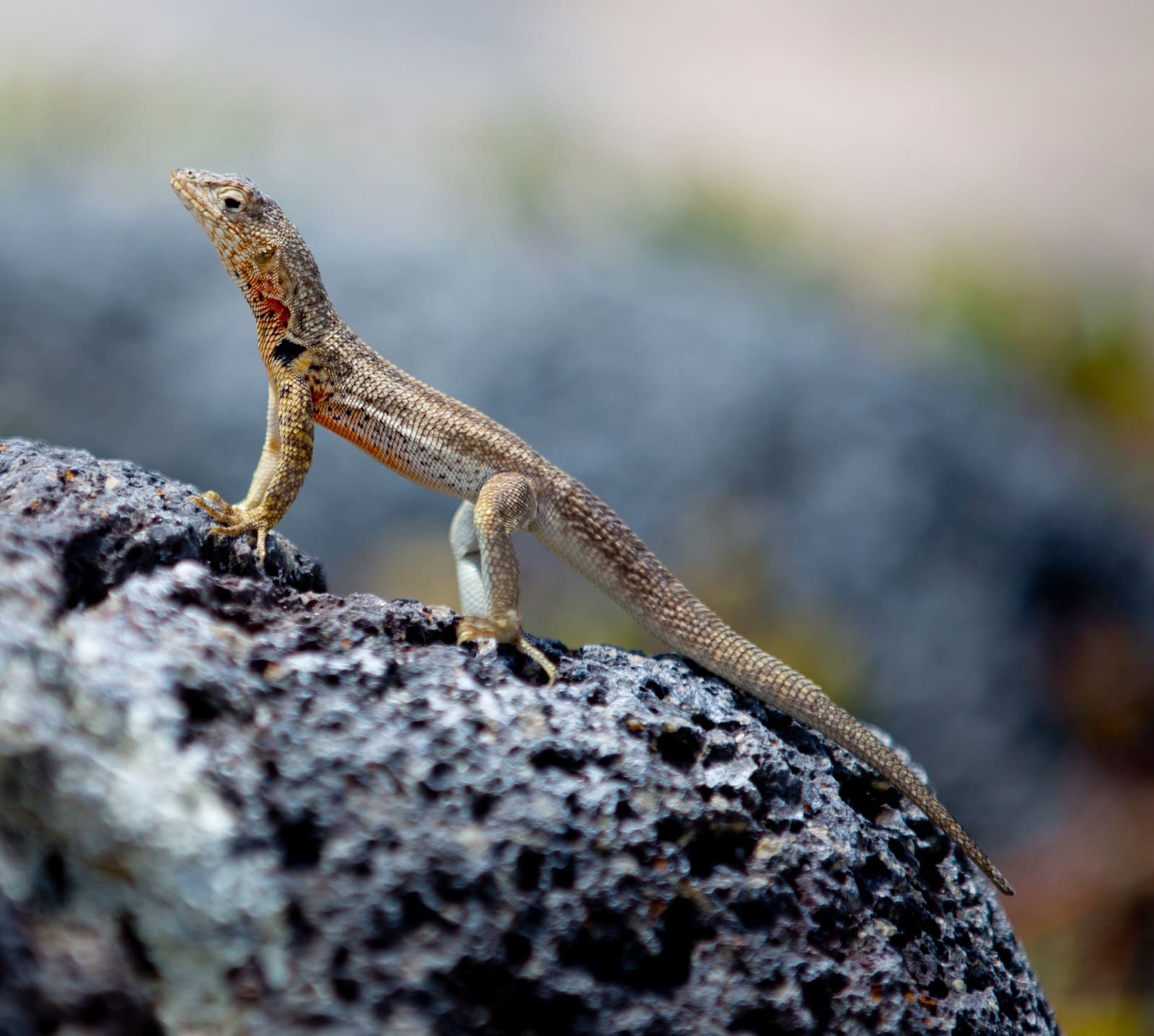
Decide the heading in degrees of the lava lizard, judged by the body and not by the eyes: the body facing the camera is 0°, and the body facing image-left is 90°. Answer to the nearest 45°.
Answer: approximately 90°
